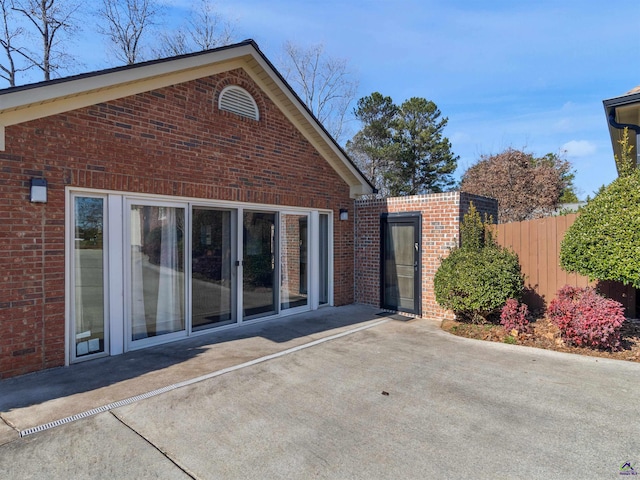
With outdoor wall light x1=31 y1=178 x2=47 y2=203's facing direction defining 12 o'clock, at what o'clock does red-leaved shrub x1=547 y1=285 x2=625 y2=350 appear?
The red-leaved shrub is roughly at 10 o'clock from the outdoor wall light.

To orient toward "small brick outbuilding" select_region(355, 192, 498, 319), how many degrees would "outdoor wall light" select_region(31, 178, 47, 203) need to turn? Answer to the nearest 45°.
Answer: approximately 90° to its left

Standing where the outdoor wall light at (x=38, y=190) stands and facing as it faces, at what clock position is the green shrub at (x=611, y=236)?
The green shrub is roughly at 10 o'clock from the outdoor wall light.

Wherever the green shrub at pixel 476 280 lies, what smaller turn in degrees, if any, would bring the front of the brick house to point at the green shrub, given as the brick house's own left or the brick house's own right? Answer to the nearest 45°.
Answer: approximately 45° to the brick house's own left

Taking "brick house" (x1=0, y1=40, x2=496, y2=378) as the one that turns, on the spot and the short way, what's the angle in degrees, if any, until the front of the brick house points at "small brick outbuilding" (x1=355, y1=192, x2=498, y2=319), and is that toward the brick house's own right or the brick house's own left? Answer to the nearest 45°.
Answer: approximately 45° to the brick house's own left

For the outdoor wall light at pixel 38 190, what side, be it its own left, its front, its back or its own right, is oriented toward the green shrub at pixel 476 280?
left

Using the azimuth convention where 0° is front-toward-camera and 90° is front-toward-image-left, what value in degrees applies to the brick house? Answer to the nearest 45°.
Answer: approximately 315°

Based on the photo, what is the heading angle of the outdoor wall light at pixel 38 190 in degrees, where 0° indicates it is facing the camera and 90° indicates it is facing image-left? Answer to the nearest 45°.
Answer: approximately 0°

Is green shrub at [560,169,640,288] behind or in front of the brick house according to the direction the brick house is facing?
in front
